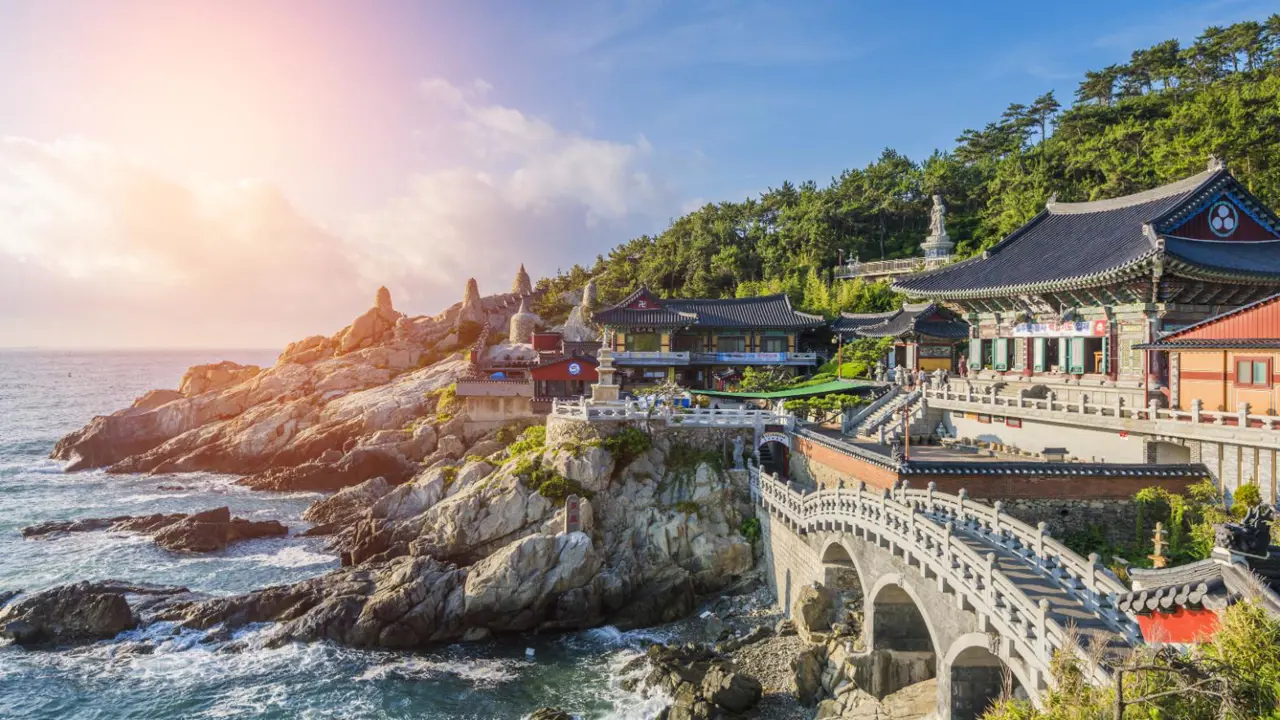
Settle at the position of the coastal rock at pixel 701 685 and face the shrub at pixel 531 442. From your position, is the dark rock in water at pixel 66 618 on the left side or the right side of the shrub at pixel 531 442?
left

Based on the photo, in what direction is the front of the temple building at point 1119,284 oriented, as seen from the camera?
facing the viewer and to the left of the viewer

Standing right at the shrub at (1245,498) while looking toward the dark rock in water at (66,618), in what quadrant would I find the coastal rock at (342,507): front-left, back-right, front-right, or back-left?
front-right

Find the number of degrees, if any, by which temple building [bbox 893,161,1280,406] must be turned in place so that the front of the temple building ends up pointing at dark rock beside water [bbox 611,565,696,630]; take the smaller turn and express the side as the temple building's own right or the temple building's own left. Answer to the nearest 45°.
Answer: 0° — it already faces it

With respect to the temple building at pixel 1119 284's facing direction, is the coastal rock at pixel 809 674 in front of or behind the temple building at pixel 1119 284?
in front

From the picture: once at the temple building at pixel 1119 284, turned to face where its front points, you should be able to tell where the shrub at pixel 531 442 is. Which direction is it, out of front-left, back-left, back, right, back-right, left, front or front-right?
front-right

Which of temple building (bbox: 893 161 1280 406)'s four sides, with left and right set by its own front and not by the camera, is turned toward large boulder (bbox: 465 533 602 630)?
front

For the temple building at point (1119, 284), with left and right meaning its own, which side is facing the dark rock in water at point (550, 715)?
front

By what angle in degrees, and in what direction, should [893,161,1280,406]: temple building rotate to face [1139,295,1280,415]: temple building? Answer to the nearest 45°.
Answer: approximately 45° to its left

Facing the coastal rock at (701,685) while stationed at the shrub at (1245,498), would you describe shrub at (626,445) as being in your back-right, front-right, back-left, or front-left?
front-right

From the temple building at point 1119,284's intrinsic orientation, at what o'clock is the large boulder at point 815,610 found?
The large boulder is roughly at 12 o'clock from the temple building.

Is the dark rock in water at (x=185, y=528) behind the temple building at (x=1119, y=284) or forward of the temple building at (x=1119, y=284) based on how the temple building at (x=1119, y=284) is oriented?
forward

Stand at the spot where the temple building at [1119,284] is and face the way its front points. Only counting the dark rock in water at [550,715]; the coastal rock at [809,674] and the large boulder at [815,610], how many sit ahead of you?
3

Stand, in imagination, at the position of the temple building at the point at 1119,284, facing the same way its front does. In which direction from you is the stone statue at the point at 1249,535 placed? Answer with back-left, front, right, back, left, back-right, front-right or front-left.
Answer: front-left

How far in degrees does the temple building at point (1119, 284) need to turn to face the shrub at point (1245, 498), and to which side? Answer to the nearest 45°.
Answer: approximately 45° to its left
